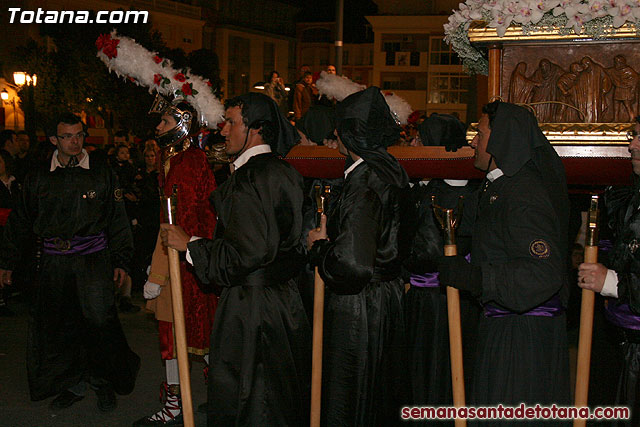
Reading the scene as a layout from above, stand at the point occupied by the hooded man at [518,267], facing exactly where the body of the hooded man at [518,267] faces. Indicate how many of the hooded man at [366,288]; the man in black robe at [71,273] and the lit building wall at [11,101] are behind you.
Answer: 0

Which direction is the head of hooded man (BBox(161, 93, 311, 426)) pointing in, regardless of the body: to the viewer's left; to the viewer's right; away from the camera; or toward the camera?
to the viewer's left

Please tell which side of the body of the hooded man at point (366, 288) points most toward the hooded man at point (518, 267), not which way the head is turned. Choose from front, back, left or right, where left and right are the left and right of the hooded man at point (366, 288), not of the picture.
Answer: back

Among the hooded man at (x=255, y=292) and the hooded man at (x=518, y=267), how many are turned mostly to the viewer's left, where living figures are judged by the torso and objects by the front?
2

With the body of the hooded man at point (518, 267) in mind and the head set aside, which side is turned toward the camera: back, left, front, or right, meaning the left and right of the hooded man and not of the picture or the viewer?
left

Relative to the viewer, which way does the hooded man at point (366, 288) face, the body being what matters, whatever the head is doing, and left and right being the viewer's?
facing away from the viewer and to the left of the viewer

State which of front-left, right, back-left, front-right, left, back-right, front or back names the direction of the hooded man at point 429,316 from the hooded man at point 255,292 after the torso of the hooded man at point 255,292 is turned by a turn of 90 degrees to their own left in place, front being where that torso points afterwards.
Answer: back-left

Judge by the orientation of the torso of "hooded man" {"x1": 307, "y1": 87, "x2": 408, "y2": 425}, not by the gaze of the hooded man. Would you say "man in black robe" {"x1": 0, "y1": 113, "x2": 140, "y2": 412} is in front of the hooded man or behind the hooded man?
in front

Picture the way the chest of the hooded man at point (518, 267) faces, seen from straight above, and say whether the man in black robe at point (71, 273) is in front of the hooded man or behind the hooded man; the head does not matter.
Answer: in front

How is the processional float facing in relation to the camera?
to the viewer's left
